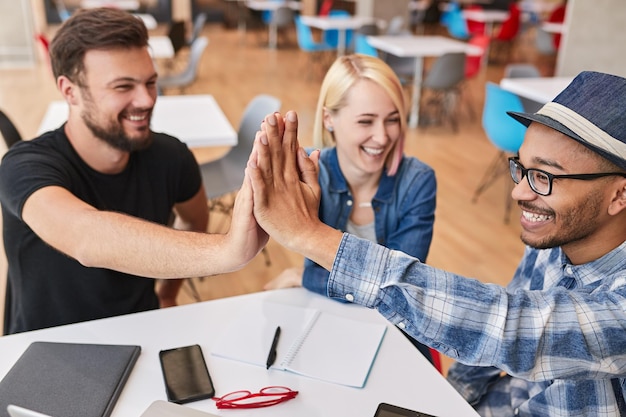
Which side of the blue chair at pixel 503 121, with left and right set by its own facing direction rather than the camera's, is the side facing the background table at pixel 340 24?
left

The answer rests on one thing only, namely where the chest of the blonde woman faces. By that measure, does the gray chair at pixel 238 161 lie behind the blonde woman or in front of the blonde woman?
behind

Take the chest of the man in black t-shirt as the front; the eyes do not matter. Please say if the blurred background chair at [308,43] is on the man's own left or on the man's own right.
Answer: on the man's own left

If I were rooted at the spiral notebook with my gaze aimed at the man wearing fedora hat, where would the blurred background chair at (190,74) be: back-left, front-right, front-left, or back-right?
back-left

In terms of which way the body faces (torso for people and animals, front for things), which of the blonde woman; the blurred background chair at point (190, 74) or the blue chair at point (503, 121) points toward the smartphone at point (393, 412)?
the blonde woman
